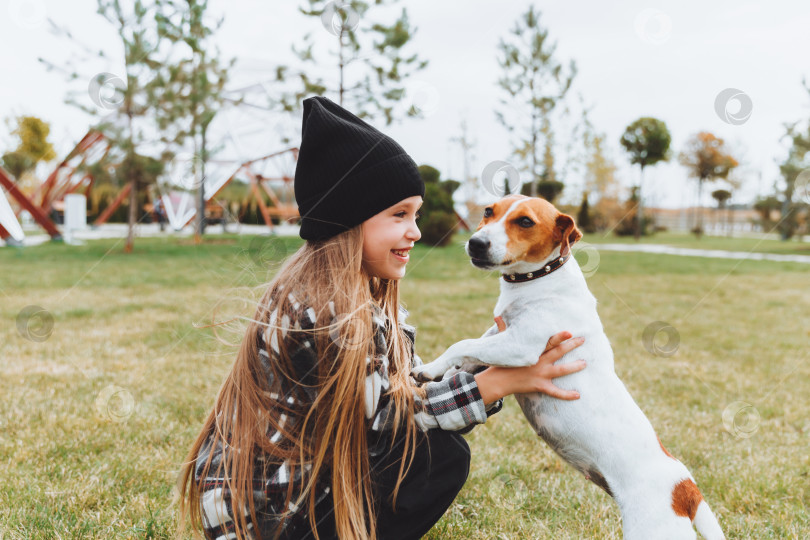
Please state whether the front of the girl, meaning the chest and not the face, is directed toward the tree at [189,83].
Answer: no

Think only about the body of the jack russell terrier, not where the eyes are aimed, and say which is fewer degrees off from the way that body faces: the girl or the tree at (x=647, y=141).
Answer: the girl

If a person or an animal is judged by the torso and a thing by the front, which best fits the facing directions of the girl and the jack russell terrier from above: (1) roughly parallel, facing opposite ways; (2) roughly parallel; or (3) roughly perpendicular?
roughly parallel, facing opposite ways

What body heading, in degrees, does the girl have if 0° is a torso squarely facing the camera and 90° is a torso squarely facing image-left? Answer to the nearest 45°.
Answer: approximately 270°

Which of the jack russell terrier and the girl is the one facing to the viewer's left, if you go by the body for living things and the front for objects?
the jack russell terrier

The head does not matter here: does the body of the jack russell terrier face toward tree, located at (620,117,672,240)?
no

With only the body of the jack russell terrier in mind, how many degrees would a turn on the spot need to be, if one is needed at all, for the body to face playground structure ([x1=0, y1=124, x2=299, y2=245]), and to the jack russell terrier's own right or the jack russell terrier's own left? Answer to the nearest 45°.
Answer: approximately 45° to the jack russell terrier's own right

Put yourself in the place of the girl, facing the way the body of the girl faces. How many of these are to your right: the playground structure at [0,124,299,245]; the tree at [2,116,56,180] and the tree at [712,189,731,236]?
0

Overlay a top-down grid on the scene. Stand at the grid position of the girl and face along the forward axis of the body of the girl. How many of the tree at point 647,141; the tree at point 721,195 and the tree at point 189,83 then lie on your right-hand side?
0

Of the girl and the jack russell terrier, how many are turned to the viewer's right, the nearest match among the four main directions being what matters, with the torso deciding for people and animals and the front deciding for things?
1

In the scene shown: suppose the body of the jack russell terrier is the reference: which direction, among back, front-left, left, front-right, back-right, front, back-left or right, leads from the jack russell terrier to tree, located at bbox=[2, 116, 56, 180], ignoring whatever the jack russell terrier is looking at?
front-right

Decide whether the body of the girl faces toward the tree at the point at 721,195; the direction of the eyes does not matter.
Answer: no

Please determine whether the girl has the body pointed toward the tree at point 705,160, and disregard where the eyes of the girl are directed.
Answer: no

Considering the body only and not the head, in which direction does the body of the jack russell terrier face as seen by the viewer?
to the viewer's left

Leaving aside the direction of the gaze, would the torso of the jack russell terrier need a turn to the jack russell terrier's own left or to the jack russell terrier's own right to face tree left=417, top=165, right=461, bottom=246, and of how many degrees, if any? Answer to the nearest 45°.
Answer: approximately 90° to the jack russell terrier's own right
